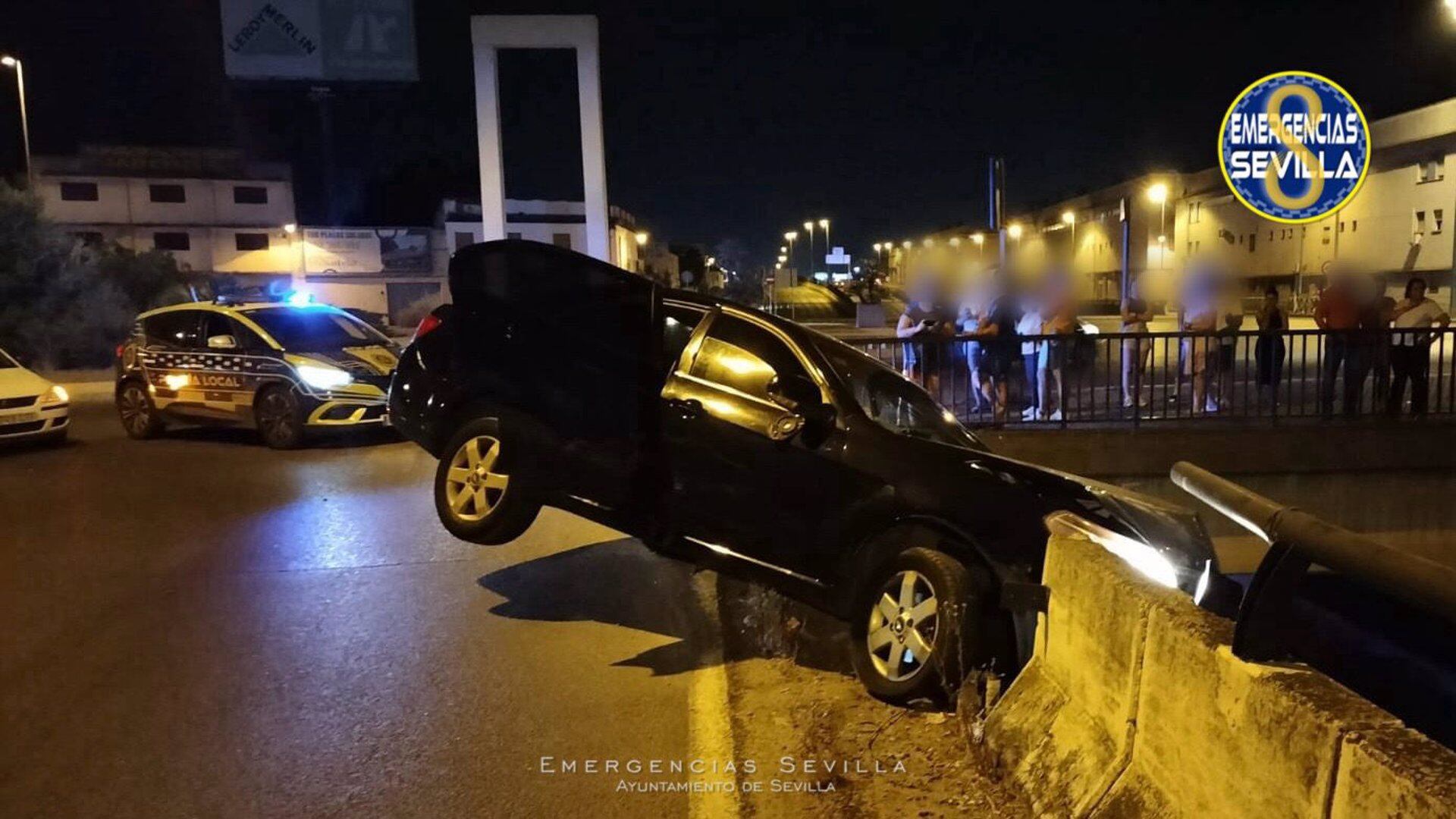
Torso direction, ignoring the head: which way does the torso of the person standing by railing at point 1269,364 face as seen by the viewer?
toward the camera

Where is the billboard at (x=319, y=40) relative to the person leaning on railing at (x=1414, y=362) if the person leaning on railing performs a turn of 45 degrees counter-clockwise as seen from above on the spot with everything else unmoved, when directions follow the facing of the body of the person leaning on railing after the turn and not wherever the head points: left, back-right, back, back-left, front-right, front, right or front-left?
back-right

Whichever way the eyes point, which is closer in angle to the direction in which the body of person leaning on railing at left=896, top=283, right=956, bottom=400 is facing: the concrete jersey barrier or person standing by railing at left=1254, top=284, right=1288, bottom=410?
the concrete jersey barrier

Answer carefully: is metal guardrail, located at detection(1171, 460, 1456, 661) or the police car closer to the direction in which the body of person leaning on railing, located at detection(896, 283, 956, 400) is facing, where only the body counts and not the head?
the metal guardrail

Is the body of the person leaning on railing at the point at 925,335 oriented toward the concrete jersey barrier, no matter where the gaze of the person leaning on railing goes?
yes

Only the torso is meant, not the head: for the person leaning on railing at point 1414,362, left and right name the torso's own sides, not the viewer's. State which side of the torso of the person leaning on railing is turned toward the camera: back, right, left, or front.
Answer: front

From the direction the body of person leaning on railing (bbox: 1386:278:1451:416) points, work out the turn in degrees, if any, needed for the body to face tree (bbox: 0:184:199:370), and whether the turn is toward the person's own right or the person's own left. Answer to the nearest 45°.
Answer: approximately 90° to the person's own right

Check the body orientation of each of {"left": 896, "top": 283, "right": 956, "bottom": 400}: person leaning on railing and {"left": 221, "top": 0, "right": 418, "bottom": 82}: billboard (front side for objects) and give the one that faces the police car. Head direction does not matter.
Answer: the billboard

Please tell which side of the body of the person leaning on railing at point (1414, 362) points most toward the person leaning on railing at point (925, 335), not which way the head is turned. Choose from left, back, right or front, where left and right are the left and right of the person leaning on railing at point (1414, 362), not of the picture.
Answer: right

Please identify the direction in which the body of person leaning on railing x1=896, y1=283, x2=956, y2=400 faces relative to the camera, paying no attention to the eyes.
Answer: toward the camera

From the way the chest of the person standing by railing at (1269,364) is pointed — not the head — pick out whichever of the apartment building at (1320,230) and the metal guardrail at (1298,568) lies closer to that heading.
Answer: the metal guardrail

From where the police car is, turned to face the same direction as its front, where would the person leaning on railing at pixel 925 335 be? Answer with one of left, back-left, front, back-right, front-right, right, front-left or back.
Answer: front

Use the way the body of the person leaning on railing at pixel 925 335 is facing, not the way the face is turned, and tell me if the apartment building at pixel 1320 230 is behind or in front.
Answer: behind

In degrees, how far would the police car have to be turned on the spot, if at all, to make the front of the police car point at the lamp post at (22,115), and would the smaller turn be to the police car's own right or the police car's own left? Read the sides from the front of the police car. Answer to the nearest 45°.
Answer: approximately 135° to the police car's own left

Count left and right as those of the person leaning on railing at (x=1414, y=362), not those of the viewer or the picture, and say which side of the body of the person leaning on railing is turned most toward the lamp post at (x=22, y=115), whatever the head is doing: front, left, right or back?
right
